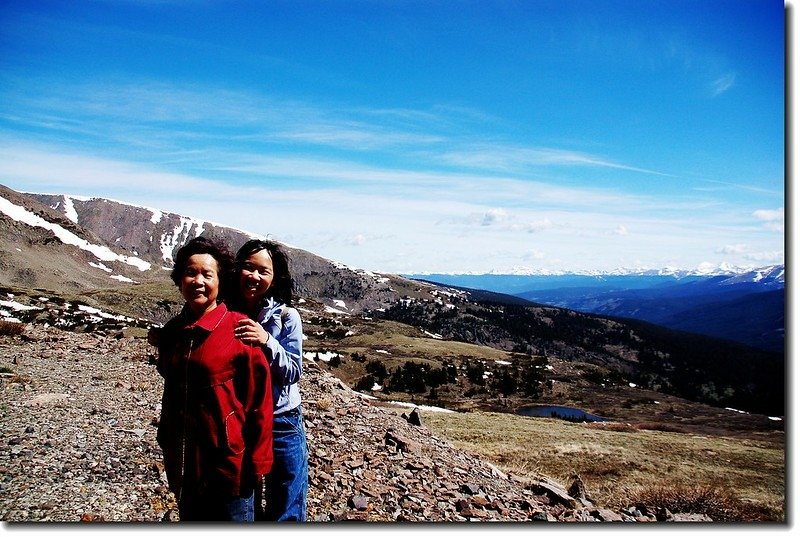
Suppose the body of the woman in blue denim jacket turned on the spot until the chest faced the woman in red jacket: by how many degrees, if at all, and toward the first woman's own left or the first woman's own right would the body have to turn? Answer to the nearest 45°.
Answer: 0° — they already face them

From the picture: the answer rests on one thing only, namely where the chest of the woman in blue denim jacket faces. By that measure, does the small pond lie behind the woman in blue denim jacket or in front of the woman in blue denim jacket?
behind

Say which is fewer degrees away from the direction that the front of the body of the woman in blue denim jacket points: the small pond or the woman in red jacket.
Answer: the woman in red jacket

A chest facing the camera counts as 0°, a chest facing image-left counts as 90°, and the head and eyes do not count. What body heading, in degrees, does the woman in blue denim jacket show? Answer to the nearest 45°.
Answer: approximately 45°
